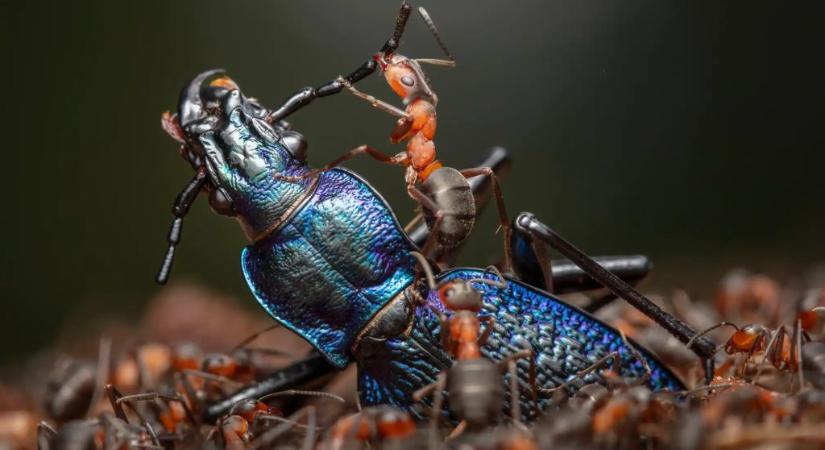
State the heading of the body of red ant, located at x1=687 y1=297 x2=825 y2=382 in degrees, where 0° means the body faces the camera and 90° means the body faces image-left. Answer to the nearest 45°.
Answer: approximately 90°

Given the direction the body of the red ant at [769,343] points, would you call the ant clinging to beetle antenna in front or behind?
in front

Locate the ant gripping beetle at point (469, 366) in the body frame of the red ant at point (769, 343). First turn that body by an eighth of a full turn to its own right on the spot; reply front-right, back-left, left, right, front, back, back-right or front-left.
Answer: left

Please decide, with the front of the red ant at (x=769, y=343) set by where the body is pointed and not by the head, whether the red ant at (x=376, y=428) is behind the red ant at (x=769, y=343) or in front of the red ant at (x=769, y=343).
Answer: in front

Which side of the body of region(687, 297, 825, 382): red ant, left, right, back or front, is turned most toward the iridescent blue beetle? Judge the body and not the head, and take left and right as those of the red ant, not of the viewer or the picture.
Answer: front
